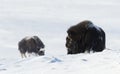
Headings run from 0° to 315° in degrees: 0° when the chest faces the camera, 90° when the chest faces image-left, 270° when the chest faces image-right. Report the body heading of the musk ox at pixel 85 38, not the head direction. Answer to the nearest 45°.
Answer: approximately 90°

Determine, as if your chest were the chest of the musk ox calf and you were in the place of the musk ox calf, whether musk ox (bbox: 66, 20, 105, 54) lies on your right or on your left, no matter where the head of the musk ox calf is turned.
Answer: on your left
